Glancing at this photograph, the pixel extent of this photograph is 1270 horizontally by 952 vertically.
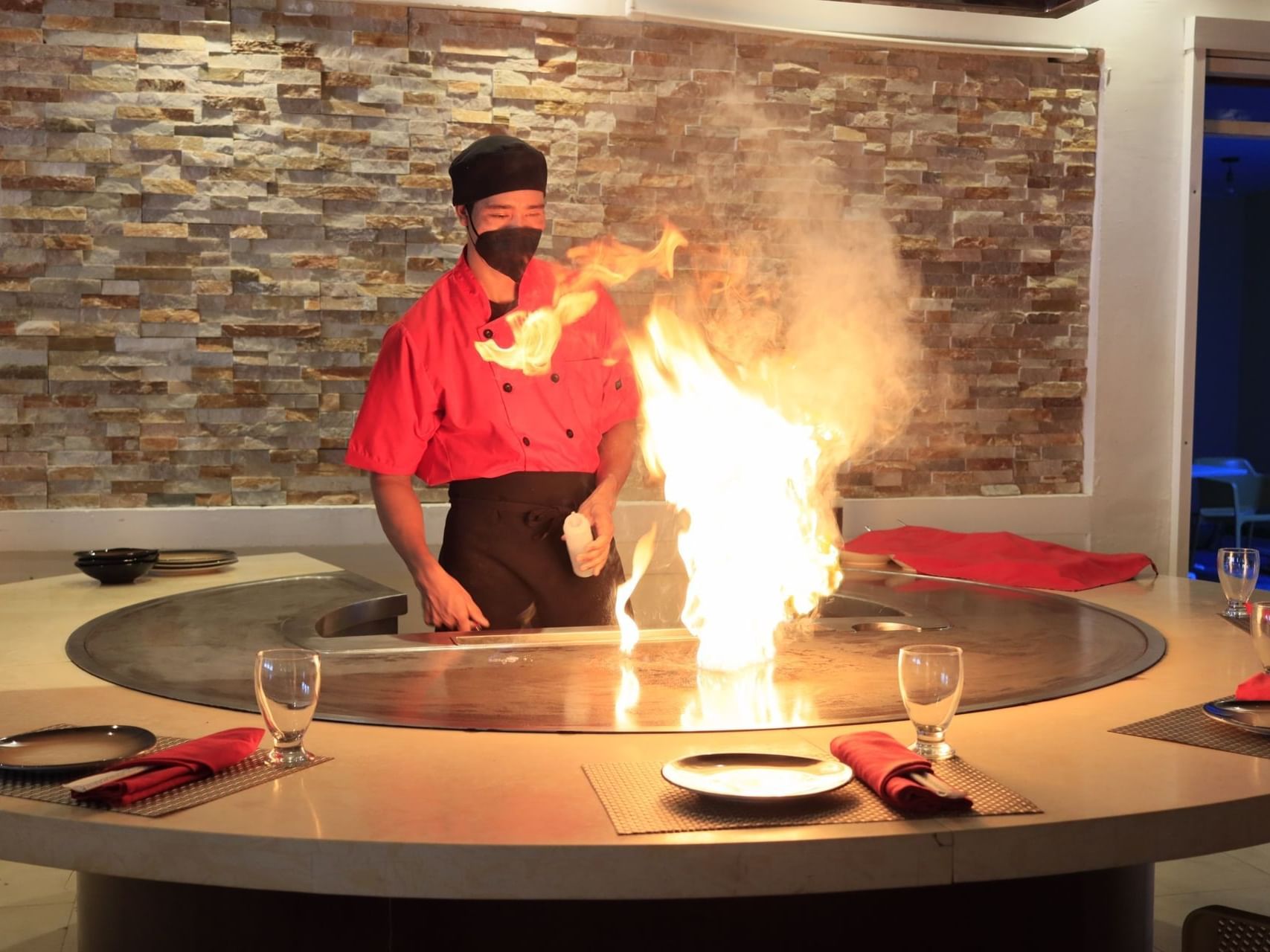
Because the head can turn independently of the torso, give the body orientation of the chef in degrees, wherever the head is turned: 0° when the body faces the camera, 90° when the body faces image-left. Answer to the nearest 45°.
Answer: approximately 315°

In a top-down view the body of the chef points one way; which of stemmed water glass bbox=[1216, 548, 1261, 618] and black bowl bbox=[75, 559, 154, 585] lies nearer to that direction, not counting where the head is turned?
the stemmed water glass

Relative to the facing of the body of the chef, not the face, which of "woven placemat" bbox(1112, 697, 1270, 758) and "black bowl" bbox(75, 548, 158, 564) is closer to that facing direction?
the woven placemat

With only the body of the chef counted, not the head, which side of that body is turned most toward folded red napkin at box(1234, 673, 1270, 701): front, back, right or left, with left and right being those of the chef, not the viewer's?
front

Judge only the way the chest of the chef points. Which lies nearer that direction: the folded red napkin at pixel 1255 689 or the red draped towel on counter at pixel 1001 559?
the folded red napkin

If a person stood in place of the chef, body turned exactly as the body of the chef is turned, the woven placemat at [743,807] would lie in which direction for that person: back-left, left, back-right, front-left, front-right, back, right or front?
front-right

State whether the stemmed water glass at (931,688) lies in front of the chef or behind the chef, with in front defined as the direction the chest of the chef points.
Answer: in front

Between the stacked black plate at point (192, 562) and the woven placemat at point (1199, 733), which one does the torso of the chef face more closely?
the woven placemat

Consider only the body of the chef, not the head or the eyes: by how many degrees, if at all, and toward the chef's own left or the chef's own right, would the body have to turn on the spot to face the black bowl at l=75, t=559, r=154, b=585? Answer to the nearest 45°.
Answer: approximately 135° to the chef's own right

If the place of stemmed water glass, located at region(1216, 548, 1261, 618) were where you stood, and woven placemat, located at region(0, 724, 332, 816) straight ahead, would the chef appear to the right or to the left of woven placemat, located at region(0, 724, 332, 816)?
right

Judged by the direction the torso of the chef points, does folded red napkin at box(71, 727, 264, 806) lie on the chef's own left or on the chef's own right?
on the chef's own right
